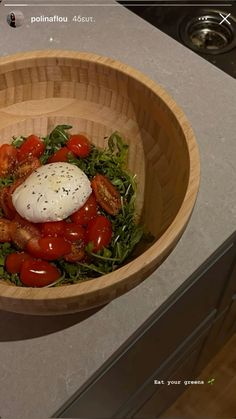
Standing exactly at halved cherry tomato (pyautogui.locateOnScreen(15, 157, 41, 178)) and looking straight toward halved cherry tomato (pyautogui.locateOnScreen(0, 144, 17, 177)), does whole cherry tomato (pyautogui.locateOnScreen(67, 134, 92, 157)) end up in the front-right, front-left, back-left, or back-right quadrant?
back-right

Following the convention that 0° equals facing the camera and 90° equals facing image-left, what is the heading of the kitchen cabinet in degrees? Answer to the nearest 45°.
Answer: approximately 315°
